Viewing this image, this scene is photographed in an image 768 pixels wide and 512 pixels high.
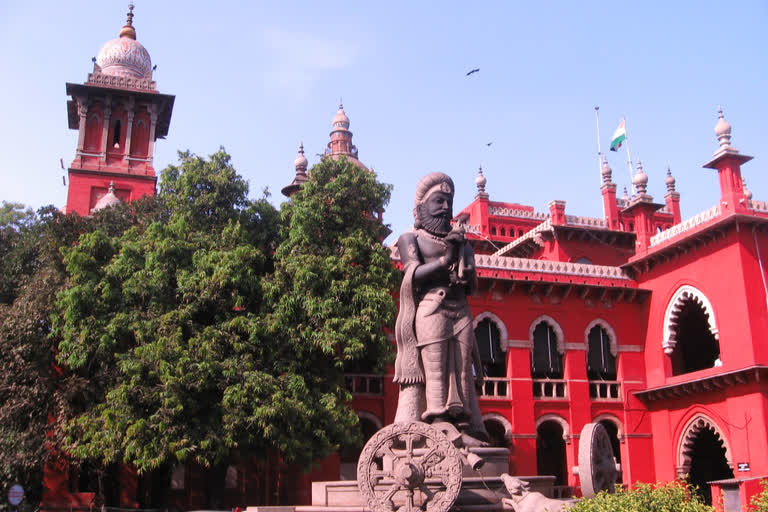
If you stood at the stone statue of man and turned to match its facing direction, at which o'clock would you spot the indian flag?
The indian flag is roughly at 8 o'clock from the stone statue of man.

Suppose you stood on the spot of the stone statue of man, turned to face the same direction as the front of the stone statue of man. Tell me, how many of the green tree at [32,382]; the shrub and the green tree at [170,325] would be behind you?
2

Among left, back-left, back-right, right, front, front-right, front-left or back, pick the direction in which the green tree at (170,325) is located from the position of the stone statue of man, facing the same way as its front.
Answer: back

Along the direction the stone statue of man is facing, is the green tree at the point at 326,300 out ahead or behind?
behind

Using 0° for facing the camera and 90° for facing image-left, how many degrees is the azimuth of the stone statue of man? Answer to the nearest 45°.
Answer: approximately 315°
